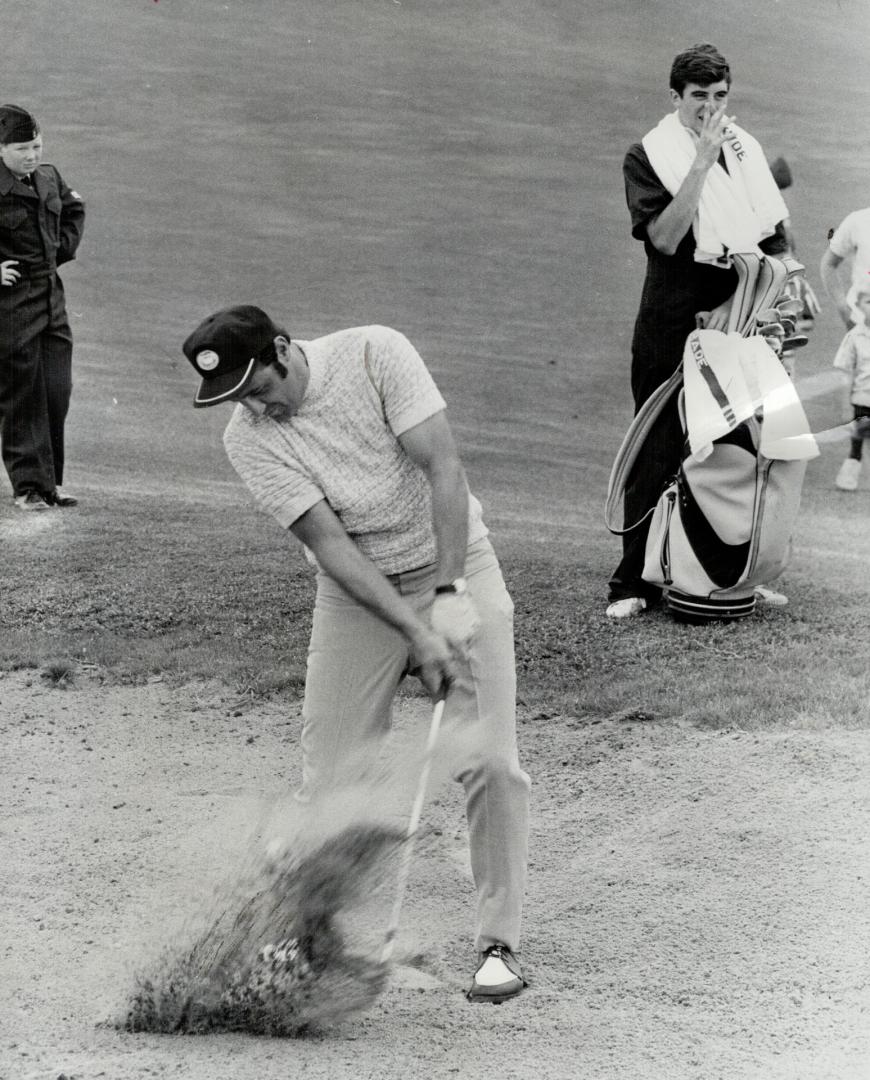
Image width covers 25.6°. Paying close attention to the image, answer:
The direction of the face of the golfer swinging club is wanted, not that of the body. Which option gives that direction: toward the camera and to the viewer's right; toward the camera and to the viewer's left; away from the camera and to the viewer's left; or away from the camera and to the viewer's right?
toward the camera and to the viewer's left

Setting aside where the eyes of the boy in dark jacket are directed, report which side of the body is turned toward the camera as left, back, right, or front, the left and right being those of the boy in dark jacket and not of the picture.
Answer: front

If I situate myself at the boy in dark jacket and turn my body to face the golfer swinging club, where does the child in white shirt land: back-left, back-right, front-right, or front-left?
front-left

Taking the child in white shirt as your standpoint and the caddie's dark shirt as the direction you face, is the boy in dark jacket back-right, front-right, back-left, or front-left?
front-right

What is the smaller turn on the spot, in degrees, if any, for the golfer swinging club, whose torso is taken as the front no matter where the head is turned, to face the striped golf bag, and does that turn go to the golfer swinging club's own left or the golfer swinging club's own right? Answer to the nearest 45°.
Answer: approximately 135° to the golfer swinging club's own left

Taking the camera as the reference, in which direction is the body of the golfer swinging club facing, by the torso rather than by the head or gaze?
toward the camera

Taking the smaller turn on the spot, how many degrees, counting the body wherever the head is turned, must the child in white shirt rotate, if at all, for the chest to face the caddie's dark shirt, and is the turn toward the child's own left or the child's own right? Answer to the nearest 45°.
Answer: approximately 45° to the child's own right

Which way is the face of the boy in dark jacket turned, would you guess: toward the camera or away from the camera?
toward the camera

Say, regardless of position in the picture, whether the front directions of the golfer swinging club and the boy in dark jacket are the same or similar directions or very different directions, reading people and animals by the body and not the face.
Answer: same or similar directions

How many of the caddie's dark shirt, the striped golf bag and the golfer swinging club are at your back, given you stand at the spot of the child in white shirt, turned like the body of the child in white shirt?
0

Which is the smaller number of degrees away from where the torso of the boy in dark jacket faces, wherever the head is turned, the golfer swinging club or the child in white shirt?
the golfer swinging club

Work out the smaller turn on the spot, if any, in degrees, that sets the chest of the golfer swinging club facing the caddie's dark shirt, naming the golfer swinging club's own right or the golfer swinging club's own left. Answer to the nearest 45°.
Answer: approximately 180°

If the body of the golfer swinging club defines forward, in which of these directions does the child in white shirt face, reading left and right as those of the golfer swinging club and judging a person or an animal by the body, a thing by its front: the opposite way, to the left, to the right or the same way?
the same way

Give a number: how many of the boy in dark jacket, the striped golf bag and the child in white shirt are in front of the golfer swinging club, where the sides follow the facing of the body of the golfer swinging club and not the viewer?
0
